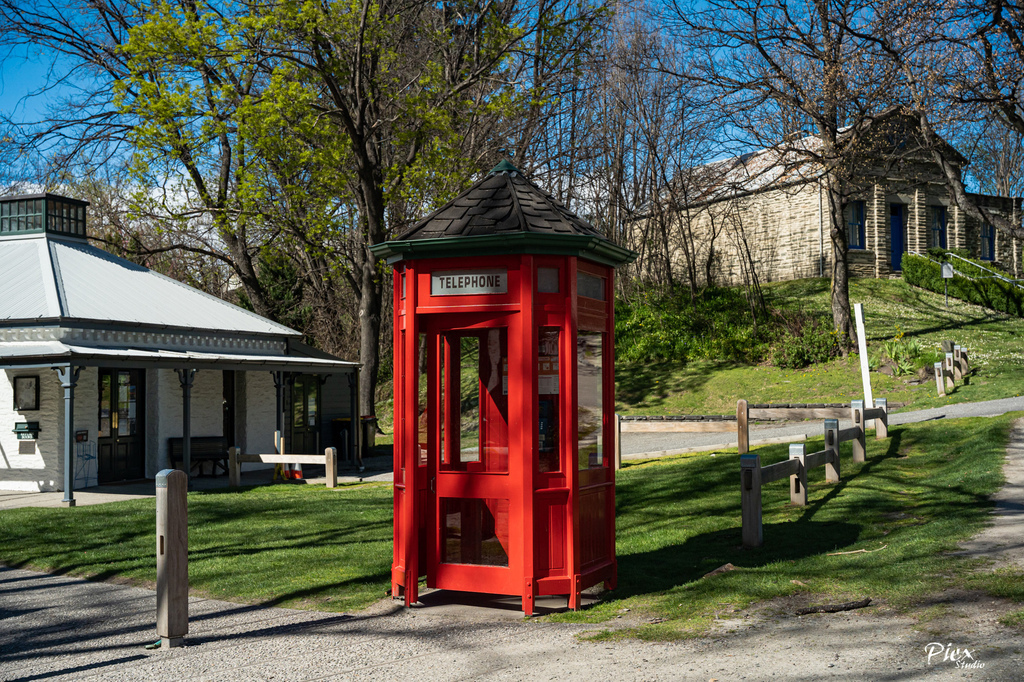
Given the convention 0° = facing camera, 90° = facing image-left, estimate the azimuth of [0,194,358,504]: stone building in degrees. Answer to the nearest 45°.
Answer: approximately 315°

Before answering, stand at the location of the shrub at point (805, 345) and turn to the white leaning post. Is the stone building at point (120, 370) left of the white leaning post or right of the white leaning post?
right

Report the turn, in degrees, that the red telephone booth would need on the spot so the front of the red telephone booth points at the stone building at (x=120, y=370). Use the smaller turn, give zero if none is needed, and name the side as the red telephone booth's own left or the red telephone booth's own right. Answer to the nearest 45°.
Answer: approximately 90° to the red telephone booth's own right

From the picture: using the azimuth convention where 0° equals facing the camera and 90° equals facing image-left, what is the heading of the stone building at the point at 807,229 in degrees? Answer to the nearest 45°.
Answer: approximately 315°

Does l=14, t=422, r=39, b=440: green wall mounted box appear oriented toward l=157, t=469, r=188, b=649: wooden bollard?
yes
